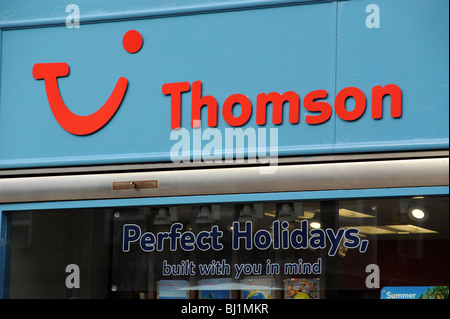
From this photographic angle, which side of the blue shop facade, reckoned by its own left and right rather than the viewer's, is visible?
front
